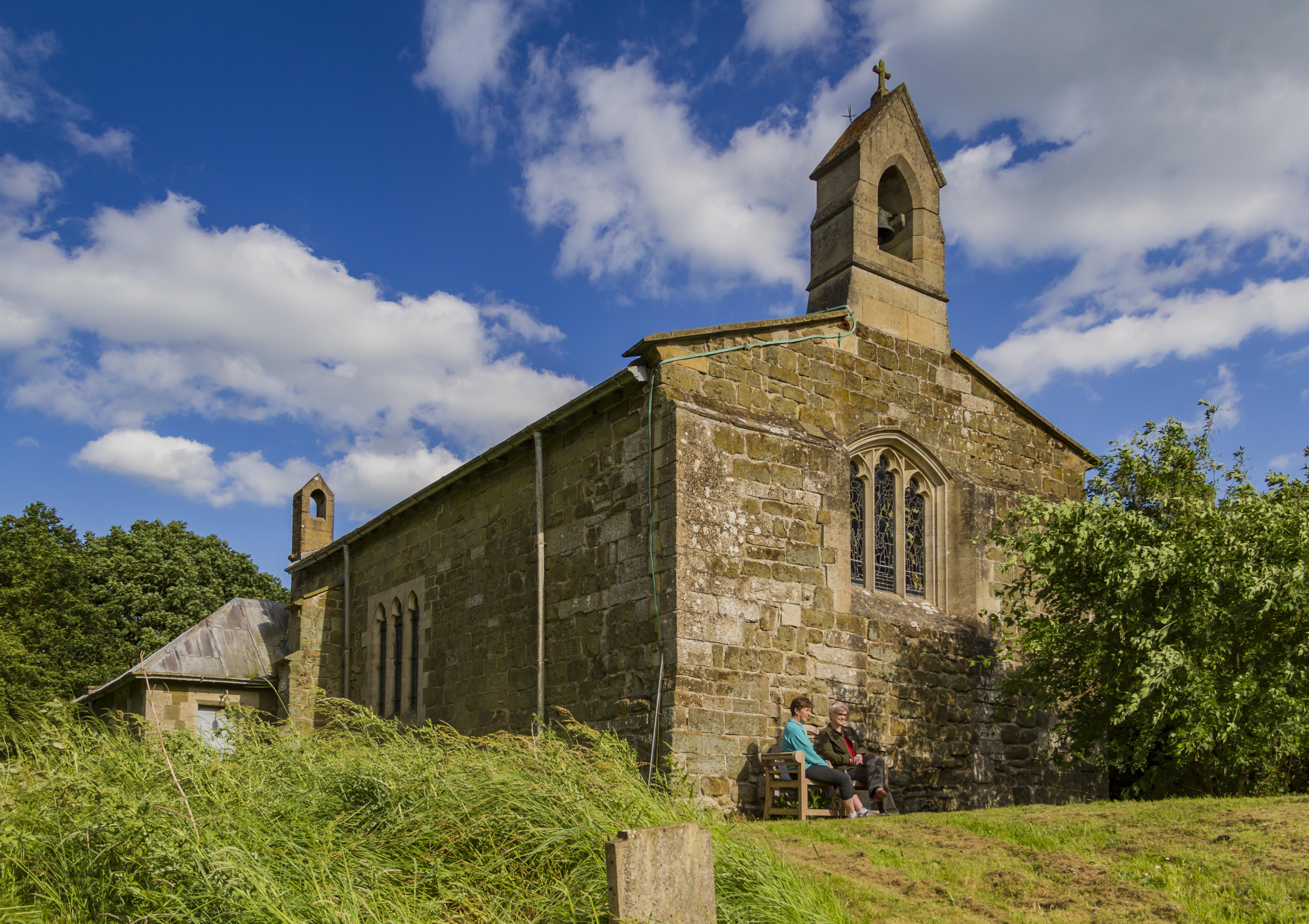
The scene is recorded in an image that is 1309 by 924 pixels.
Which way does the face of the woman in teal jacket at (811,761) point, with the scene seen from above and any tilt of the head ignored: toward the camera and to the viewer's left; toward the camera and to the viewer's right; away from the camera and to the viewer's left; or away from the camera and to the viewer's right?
toward the camera and to the viewer's right

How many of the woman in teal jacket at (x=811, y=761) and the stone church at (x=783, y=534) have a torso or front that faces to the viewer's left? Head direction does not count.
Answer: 0

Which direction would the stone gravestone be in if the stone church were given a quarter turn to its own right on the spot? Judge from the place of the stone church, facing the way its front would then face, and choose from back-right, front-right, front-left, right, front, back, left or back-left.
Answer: front-left

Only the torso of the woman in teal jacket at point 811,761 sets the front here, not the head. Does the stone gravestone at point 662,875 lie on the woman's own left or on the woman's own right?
on the woman's own right

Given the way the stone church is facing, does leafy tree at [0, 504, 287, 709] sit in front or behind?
behind

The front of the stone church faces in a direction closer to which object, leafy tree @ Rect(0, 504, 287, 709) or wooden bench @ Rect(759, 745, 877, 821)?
the wooden bench

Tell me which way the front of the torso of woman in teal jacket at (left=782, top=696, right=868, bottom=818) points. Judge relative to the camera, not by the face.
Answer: to the viewer's right
